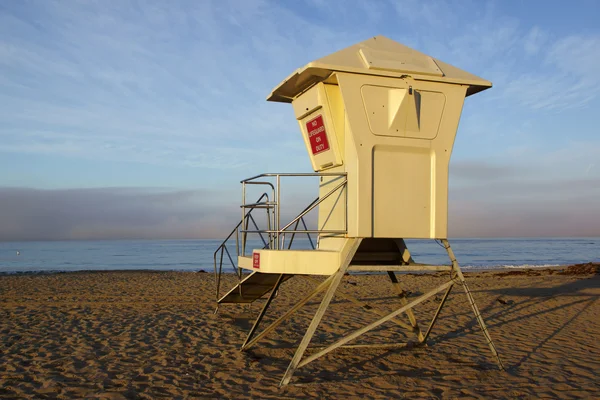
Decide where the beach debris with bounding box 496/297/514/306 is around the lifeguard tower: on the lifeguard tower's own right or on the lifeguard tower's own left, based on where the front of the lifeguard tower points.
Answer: on the lifeguard tower's own right
